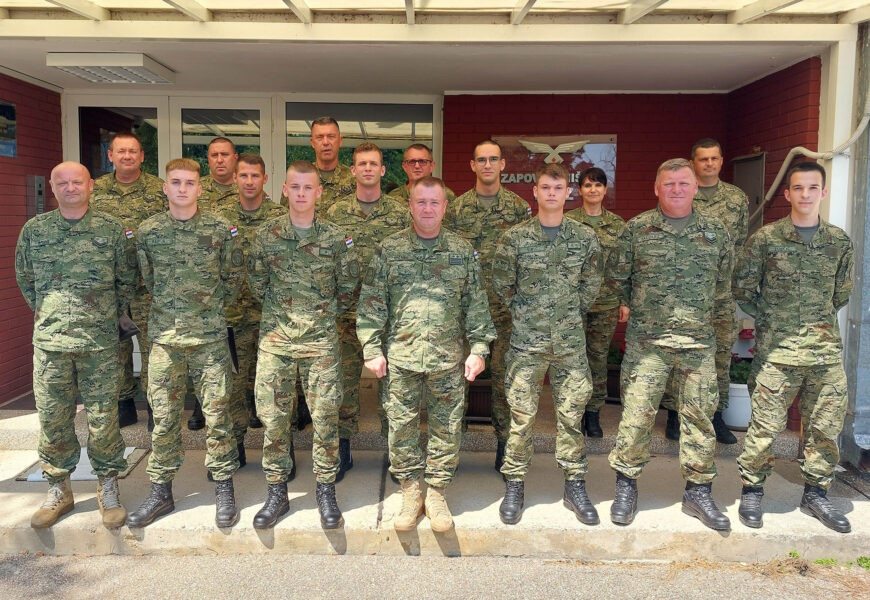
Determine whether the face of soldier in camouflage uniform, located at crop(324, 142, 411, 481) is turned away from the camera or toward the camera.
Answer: toward the camera

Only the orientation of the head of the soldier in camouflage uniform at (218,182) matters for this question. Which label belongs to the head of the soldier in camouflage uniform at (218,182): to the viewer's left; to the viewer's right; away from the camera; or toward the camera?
toward the camera

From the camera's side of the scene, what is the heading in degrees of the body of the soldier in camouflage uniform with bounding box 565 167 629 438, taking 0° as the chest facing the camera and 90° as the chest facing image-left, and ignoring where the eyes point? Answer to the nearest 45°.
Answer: approximately 0°

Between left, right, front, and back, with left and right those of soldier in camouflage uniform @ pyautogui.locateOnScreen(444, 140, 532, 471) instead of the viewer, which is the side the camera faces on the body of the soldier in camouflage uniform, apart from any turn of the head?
front

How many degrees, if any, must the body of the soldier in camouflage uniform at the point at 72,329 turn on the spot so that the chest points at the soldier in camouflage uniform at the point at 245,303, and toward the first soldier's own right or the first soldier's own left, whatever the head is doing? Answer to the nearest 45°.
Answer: approximately 90° to the first soldier's own left

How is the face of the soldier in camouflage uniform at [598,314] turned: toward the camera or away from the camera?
toward the camera

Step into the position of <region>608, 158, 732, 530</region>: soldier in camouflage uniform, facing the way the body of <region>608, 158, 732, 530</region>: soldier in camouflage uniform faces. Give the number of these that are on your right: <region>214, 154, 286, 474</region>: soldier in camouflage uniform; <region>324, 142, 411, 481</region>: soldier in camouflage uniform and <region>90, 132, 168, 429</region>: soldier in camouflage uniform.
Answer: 3

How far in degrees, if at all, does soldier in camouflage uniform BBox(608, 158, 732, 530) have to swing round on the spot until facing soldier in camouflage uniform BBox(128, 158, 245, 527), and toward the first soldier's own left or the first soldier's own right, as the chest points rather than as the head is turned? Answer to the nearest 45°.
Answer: approximately 90° to the first soldier's own right

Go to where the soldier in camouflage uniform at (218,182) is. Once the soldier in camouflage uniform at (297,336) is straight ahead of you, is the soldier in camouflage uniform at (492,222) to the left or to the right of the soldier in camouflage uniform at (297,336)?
left

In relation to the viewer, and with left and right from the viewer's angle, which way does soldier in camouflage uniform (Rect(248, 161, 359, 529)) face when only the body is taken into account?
facing the viewer

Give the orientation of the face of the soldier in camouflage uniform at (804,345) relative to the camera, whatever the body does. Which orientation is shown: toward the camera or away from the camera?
toward the camera

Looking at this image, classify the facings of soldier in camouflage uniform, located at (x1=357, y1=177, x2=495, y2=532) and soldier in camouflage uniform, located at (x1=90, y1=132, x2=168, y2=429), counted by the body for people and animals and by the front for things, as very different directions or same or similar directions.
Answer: same or similar directions

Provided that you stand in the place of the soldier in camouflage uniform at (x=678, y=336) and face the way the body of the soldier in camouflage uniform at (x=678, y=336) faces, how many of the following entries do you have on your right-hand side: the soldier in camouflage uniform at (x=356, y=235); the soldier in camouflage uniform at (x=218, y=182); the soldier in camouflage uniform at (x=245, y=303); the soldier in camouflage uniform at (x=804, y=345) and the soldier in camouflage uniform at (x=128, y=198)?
4

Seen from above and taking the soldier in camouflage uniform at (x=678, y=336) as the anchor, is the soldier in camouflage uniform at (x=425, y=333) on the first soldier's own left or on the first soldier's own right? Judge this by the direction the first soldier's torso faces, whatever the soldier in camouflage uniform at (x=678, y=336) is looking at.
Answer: on the first soldier's own right

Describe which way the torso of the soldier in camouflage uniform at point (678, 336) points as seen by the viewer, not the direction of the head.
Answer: toward the camera

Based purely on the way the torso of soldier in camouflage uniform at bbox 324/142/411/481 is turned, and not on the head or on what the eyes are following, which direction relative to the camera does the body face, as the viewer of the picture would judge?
toward the camera
